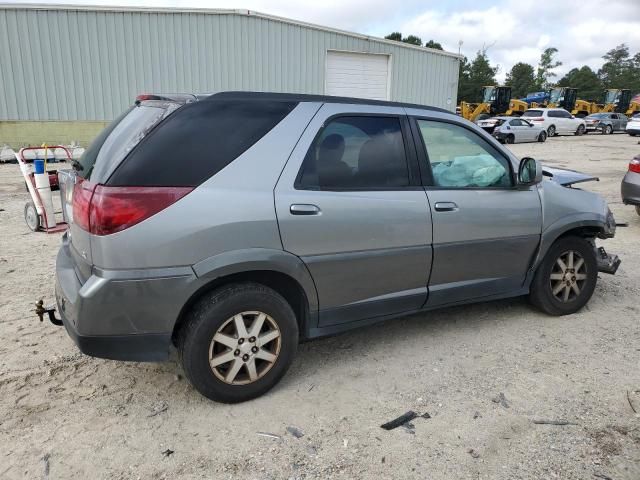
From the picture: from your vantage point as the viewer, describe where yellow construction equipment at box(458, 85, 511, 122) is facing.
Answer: facing the viewer and to the left of the viewer

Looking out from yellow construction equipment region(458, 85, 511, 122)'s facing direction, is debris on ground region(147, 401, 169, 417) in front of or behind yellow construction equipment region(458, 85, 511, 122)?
in front

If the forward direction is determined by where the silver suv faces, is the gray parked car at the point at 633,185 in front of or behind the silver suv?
in front

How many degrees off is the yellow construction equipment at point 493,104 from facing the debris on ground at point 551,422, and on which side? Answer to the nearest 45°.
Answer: approximately 45° to its left

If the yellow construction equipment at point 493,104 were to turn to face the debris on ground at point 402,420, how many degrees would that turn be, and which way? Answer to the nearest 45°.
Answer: approximately 45° to its left

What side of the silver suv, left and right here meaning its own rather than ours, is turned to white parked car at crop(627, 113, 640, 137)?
front

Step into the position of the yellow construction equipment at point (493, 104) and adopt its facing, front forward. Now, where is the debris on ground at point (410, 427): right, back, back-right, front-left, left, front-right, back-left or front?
front-left

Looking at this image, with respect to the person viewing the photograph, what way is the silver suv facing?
facing away from the viewer and to the right of the viewer

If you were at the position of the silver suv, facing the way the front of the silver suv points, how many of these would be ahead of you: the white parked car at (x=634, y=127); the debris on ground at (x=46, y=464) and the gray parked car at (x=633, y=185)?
2

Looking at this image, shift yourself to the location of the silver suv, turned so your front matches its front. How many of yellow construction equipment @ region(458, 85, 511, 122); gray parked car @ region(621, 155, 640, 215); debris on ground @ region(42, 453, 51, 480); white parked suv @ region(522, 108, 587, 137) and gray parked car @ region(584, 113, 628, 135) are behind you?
1
